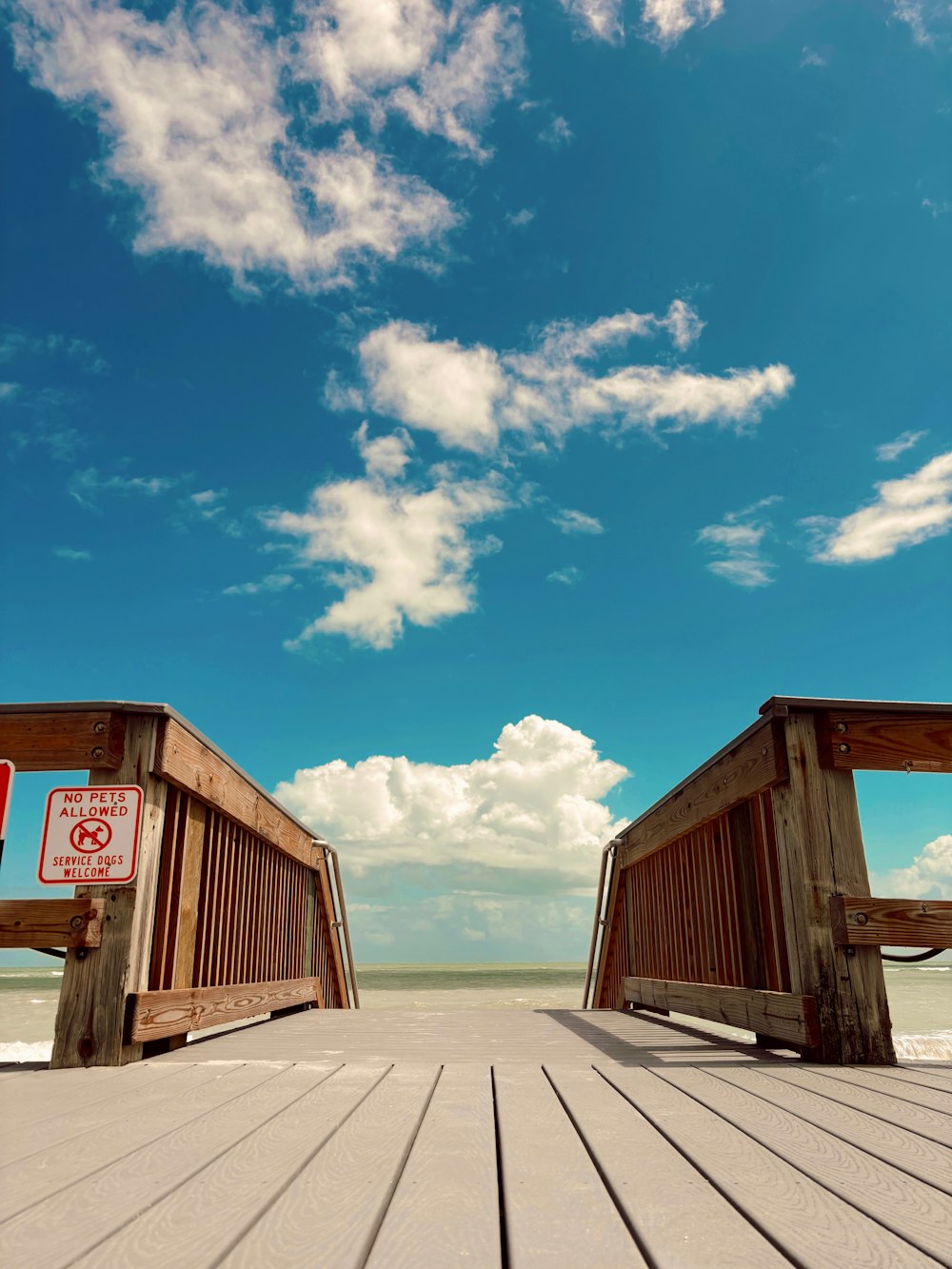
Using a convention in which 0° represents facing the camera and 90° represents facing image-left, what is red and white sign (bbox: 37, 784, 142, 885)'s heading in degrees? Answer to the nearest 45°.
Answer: approximately 0°

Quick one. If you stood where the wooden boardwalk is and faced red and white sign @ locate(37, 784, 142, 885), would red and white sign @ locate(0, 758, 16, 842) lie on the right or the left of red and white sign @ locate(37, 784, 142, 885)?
left
